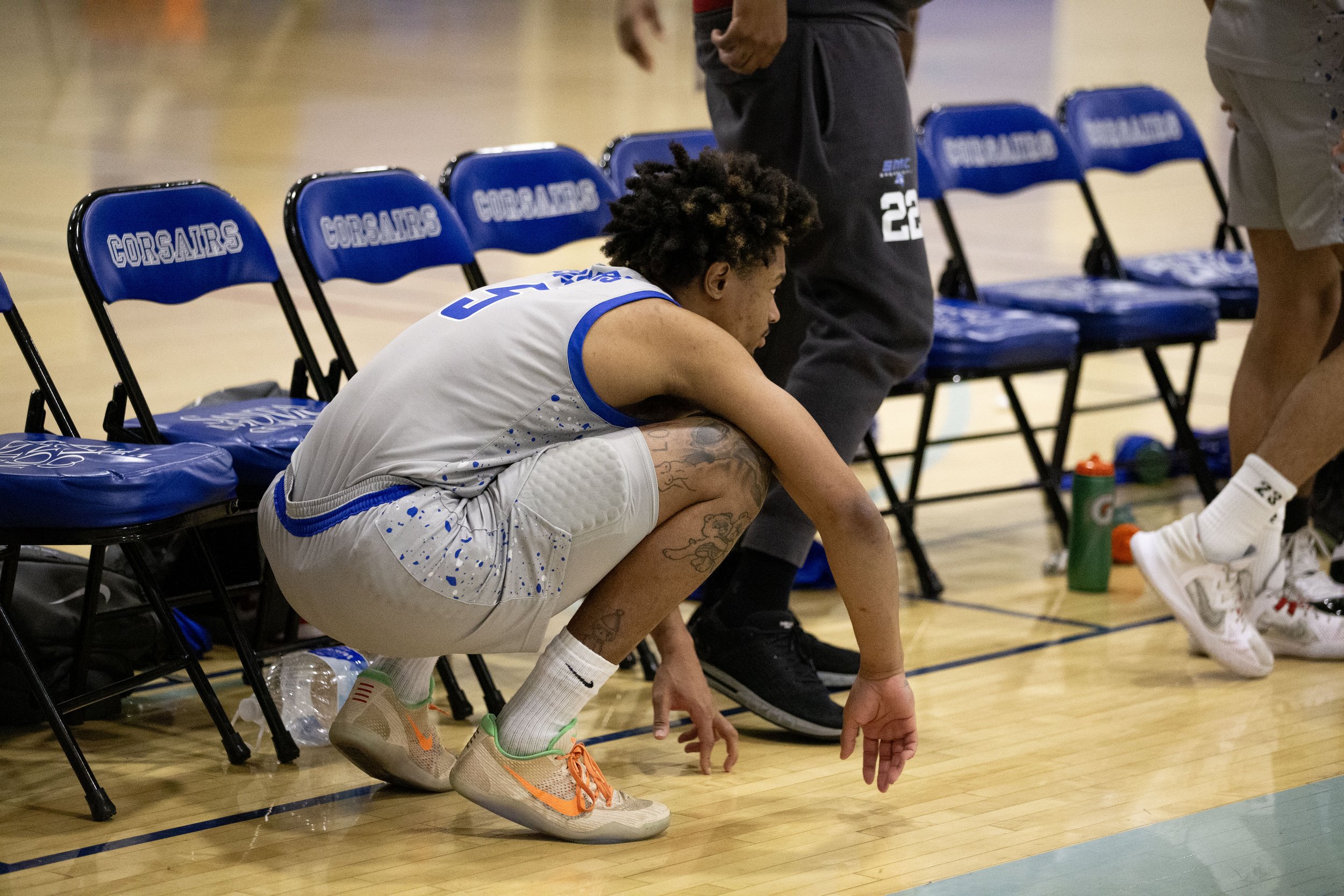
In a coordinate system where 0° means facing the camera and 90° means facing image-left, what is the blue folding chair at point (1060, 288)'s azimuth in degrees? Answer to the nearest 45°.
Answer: approximately 315°

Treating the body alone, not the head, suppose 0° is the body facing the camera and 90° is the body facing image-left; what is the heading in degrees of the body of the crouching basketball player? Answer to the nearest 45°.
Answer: approximately 270°

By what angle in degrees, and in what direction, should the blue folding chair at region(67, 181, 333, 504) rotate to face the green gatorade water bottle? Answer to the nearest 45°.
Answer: approximately 45° to its left

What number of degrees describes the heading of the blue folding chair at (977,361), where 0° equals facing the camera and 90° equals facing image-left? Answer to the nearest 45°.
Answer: approximately 315°

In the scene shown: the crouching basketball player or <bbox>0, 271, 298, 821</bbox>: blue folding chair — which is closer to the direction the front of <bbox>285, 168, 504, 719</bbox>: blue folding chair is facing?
the crouching basketball player

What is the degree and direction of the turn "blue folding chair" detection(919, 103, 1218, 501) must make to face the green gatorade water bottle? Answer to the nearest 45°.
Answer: approximately 45° to its right

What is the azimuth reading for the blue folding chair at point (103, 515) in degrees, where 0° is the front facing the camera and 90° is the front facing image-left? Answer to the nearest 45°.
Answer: approximately 315°

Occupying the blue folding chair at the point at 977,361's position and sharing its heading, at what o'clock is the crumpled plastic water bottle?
The crumpled plastic water bottle is roughly at 3 o'clock from the blue folding chair.

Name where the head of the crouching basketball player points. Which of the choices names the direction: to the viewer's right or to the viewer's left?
to the viewer's right

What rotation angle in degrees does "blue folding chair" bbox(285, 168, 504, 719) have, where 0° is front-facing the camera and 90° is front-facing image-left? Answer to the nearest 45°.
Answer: approximately 315°

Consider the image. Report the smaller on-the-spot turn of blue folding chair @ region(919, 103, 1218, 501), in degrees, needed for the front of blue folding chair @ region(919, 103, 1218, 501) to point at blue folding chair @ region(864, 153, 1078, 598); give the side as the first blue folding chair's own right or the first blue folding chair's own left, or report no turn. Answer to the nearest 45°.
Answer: approximately 45° to the first blue folding chair's own right
